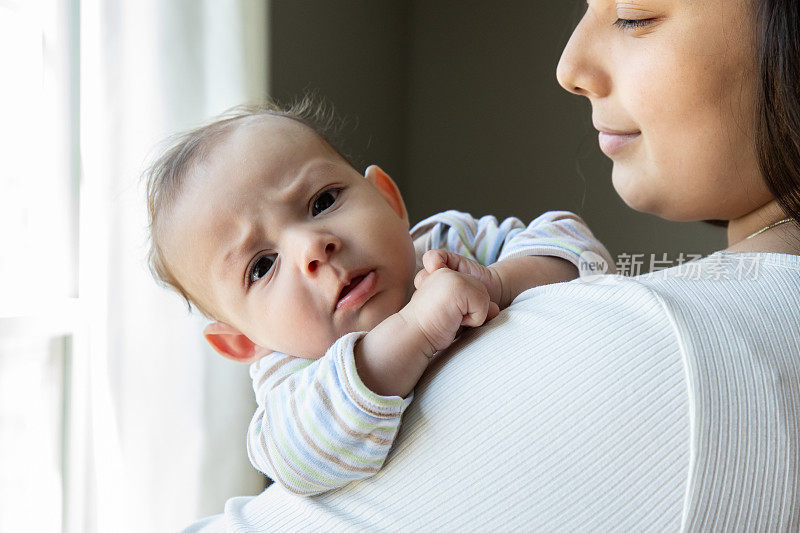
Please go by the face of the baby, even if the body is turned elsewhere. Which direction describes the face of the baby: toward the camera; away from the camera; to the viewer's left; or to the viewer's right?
toward the camera

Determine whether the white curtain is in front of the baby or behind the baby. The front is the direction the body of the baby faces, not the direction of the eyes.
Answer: behind

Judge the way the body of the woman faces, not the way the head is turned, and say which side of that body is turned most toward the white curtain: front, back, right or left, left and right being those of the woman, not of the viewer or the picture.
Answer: front

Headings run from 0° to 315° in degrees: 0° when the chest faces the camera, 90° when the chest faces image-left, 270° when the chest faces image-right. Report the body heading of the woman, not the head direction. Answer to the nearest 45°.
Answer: approximately 135°

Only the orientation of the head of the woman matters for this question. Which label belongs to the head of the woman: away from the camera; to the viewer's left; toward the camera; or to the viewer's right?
to the viewer's left
